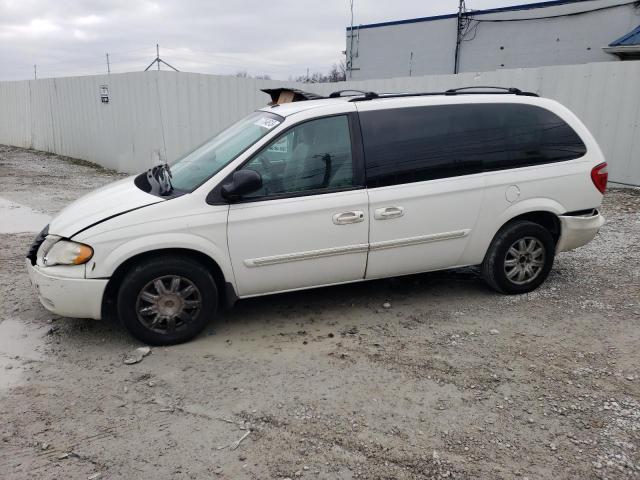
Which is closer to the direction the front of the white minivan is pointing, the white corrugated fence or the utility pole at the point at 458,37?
the white corrugated fence

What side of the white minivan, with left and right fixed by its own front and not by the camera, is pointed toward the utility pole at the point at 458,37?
right

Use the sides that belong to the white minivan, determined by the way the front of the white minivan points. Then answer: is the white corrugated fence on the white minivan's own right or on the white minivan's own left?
on the white minivan's own right

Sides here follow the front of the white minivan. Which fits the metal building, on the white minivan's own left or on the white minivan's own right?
on the white minivan's own right

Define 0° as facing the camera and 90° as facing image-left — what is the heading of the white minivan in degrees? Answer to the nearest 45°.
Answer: approximately 90°
